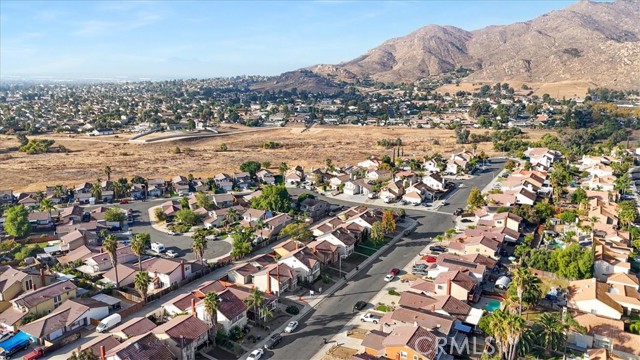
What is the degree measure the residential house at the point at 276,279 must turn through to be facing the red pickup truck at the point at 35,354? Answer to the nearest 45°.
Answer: approximately 90° to its right

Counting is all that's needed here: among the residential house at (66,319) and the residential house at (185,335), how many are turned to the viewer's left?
0

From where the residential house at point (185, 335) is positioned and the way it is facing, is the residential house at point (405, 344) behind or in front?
in front

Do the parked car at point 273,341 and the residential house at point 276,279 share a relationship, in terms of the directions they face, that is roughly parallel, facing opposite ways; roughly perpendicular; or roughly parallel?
roughly perpendicular

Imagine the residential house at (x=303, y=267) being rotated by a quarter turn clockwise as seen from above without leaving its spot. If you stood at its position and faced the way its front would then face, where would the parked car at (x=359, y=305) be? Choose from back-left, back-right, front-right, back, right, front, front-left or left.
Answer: left

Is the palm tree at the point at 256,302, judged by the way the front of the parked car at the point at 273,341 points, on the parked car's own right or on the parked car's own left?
on the parked car's own right

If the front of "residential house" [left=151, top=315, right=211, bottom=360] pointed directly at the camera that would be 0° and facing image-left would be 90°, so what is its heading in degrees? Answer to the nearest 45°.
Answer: approximately 315°

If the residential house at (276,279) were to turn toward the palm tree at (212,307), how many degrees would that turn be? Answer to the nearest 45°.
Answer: approximately 90° to its right

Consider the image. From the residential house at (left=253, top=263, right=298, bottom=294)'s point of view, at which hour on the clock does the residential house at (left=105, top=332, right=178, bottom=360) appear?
the residential house at (left=105, top=332, right=178, bottom=360) is roughly at 3 o'clock from the residential house at (left=253, top=263, right=298, bottom=294).

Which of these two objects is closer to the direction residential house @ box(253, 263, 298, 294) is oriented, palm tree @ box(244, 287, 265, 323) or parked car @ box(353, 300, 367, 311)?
the parked car

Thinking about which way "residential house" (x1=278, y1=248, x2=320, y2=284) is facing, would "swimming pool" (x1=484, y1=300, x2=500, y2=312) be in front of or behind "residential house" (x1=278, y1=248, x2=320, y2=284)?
in front

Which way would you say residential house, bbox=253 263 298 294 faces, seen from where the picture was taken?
facing the viewer and to the right of the viewer

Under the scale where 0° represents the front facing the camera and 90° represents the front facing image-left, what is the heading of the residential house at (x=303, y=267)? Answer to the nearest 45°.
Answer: approximately 315°
